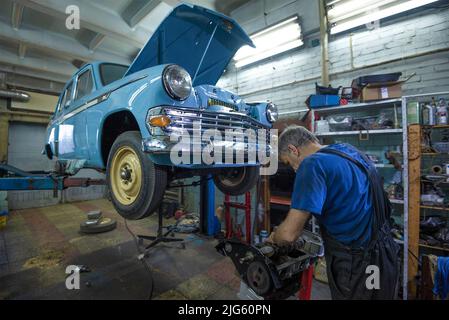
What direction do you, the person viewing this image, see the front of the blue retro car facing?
facing the viewer and to the right of the viewer

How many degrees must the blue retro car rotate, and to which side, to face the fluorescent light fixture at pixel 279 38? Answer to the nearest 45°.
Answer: approximately 90° to its left

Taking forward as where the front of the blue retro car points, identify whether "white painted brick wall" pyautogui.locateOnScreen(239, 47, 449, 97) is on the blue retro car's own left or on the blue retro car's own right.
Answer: on the blue retro car's own left

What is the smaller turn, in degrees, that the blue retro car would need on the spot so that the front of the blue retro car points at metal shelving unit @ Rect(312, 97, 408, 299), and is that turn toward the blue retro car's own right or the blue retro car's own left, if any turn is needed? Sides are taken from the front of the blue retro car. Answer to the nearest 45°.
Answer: approximately 45° to the blue retro car's own left

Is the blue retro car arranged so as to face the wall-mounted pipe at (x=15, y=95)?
no

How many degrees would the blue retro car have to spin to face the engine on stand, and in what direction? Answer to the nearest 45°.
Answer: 0° — it already faces it
